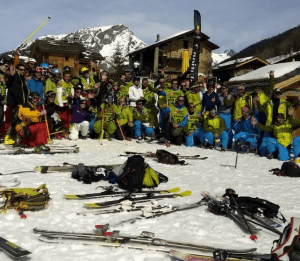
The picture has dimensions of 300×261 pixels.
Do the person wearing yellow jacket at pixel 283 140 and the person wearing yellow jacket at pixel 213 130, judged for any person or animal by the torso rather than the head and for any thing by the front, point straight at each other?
no

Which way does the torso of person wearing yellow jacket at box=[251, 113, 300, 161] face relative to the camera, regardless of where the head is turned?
toward the camera

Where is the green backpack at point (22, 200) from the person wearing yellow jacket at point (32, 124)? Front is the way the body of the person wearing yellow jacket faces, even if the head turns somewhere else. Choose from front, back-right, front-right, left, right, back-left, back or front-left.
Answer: front-right

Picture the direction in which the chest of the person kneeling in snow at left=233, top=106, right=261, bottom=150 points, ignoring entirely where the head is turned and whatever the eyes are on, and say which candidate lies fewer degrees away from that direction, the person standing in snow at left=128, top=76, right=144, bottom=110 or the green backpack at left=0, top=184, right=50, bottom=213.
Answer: the green backpack

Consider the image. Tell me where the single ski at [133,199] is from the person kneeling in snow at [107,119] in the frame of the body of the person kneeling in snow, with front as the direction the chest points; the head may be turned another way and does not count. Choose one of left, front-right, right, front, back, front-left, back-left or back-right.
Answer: front

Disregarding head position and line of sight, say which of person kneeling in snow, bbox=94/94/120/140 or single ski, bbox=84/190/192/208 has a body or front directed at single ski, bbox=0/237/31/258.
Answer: the person kneeling in snow

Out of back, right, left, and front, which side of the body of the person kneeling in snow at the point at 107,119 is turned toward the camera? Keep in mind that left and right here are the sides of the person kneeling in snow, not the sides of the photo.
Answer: front

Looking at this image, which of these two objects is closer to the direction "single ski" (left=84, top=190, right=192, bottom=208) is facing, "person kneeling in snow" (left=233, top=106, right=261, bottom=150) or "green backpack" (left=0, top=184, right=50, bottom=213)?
the person kneeling in snow

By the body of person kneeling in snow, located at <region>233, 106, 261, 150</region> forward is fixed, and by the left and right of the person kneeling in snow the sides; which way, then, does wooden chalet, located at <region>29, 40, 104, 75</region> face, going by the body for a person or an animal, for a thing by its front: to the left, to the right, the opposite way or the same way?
the same way

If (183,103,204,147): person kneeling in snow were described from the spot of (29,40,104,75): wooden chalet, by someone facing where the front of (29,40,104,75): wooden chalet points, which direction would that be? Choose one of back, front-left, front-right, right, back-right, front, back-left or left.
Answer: front-left

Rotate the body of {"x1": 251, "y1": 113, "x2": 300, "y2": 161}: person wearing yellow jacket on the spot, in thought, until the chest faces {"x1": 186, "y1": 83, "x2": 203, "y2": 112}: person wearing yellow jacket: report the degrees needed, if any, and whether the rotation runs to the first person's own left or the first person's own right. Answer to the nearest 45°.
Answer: approximately 135° to the first person's own right

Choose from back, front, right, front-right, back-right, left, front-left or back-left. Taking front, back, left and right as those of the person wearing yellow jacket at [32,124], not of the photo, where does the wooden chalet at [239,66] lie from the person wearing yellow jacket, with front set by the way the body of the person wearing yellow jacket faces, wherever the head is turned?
left

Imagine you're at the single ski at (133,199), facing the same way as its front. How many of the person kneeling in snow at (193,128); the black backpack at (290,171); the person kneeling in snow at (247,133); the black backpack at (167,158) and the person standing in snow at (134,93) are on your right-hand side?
0

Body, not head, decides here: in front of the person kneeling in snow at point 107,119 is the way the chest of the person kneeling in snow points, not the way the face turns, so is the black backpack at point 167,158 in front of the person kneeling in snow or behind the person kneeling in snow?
in front

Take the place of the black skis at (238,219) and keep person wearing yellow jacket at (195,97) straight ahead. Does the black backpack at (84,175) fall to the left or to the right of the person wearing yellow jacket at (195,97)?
left

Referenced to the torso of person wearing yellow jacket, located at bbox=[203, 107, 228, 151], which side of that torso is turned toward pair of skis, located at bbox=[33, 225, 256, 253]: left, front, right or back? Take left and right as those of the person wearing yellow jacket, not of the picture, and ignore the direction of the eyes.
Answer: front

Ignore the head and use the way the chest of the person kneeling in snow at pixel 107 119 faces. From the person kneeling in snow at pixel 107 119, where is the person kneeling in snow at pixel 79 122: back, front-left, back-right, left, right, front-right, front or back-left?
right

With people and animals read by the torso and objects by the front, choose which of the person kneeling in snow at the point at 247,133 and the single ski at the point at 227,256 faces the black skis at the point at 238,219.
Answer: the person kneeling in snow
